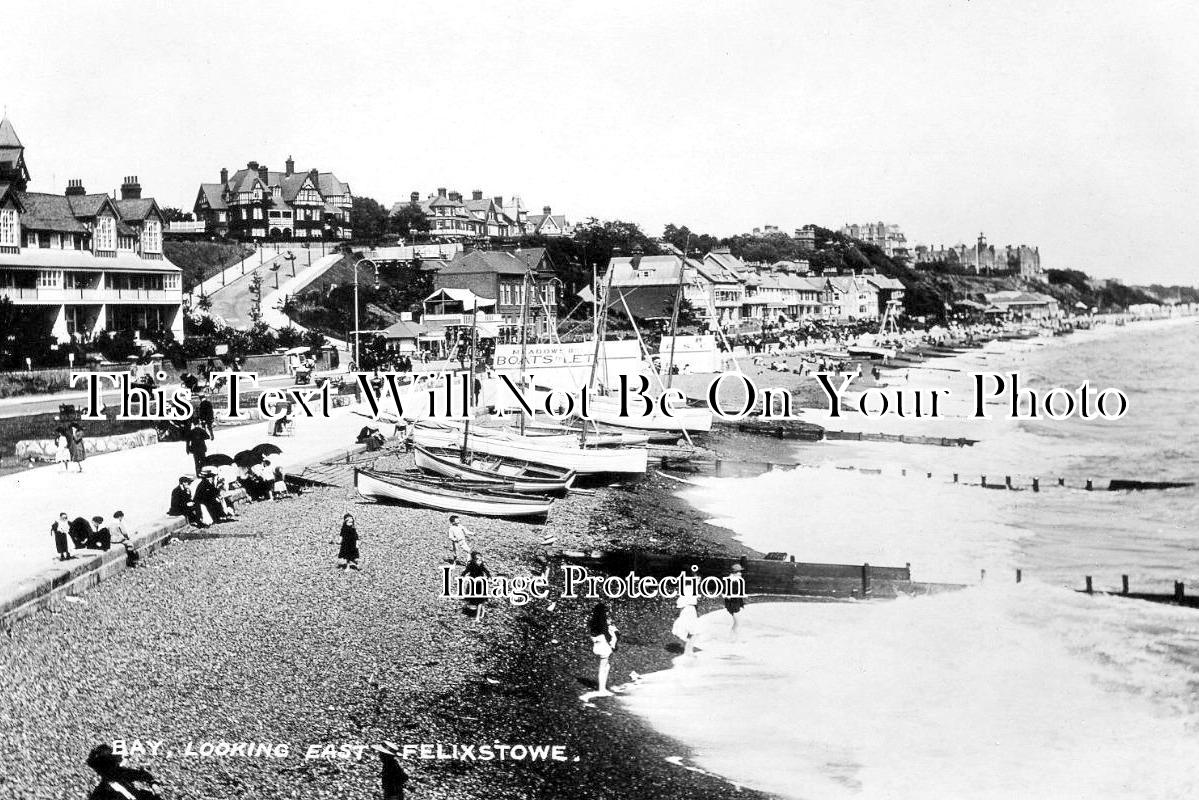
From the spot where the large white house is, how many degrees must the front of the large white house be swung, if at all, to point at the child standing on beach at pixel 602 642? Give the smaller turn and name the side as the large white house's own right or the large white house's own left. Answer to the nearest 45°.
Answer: approximately 45° to the large white house's own right

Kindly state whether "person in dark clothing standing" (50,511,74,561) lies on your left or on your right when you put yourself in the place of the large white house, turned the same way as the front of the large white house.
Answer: on your right

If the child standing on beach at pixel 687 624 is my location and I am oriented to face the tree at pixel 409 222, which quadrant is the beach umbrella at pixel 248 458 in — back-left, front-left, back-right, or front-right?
front-left

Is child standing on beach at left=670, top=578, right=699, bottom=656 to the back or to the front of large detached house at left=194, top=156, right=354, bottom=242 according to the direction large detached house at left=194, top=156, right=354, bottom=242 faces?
to the front

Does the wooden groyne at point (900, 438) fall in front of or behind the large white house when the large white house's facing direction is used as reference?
in front

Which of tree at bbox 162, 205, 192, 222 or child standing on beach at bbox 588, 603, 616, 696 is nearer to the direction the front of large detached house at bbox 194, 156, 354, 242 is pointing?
the child standing on beach

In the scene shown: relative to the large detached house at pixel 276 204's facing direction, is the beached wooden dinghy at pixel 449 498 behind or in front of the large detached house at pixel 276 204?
in front

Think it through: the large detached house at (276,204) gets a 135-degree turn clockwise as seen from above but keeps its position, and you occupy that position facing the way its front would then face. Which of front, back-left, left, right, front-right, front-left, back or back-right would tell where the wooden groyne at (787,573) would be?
back

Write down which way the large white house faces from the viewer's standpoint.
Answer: facing the viewer and to the right of the viewer

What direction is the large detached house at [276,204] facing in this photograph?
toward the camera

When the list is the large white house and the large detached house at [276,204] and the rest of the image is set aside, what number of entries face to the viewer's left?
0
